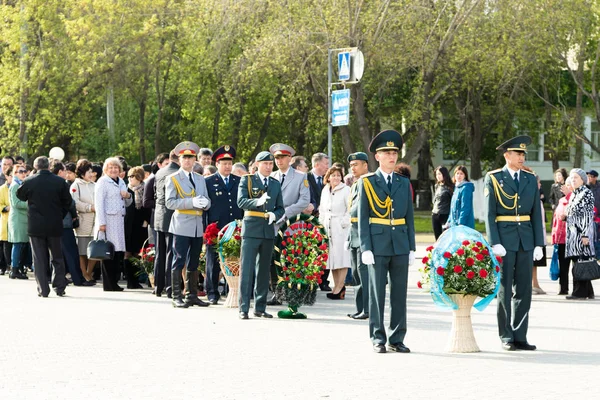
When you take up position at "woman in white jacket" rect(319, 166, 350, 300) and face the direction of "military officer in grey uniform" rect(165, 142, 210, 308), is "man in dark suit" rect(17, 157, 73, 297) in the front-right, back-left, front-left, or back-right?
front-right

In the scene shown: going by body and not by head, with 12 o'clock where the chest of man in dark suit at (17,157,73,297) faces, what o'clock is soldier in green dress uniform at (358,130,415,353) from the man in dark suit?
The soldier in green dress uniform is roughly at 5 o'clock from the man in dark suit.

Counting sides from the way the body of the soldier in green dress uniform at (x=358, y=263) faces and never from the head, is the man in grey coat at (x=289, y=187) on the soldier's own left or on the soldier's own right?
on the soldier's own right

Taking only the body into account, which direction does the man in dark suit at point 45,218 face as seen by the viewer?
away from the camera

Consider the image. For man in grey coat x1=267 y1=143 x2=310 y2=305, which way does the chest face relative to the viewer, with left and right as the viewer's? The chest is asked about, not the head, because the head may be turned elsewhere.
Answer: facing the viewer and to the left of the viewer

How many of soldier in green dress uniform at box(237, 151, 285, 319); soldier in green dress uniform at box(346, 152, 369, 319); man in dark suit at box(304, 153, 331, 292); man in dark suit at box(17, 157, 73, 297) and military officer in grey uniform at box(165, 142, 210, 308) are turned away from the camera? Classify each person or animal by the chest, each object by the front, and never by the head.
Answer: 1

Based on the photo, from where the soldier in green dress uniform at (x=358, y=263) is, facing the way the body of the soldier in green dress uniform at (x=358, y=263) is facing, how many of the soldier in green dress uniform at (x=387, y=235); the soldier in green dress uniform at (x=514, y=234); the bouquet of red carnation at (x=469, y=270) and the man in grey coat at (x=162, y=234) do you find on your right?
1

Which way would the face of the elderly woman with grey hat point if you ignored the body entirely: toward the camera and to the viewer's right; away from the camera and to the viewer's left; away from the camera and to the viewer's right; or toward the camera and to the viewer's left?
toward the camera and to the viewer's left

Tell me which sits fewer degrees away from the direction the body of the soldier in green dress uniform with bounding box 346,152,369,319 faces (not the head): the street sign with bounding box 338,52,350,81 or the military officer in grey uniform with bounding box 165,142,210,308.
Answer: the military officer in grey uniform

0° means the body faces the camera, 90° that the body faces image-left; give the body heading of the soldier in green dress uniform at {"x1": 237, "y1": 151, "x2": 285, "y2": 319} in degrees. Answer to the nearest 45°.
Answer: approximately 315°

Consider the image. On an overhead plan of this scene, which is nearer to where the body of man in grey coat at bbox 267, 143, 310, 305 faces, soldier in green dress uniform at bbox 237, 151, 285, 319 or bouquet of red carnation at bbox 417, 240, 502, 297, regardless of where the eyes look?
the soldier in green dress uniform

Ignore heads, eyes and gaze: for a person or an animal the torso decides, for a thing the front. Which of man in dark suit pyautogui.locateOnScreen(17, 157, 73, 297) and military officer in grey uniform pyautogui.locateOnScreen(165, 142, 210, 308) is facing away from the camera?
the man in dark suit

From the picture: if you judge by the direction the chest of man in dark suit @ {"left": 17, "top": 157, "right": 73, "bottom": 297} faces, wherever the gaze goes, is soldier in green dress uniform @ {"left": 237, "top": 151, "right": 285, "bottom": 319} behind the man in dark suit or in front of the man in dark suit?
behind
